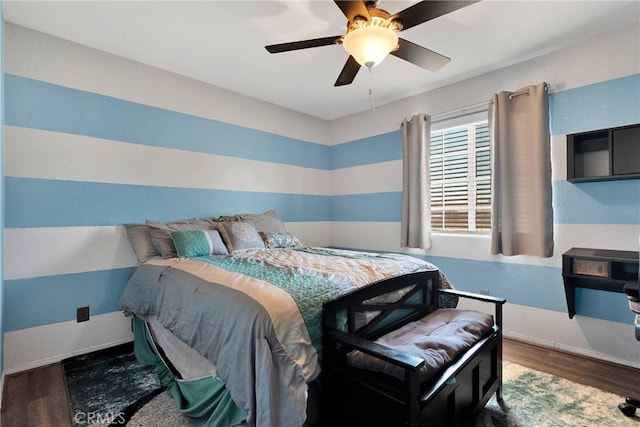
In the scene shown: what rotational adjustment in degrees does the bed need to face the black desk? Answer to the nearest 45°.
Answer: approximately 45° to its left

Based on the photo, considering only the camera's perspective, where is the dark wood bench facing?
facing the viewer and to the right of the viewer

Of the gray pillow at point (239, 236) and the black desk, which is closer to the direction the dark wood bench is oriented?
the black desk

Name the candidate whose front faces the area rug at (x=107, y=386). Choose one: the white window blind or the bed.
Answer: the white window blind

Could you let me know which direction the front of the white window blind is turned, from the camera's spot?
facing the viewer and to the left of the viewer

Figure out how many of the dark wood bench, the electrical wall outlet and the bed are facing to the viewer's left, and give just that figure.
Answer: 0

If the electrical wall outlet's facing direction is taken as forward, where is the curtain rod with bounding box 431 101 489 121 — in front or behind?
in front

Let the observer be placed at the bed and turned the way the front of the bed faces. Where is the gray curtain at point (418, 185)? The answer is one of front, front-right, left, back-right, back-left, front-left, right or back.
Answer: left

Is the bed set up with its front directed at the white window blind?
no

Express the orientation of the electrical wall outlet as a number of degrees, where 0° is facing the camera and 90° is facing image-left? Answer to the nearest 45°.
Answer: approximately 315°

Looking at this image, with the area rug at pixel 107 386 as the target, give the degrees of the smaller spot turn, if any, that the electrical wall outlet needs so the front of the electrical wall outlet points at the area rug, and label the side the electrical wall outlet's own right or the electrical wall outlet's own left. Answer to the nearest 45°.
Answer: approximately 45° to the electrical wall outlet's own right

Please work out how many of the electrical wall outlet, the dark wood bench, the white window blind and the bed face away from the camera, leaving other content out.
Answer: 0

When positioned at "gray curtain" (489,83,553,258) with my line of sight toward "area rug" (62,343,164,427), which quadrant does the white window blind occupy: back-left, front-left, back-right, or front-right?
front-right

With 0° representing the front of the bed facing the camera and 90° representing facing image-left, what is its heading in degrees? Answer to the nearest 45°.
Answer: approximately 315°
